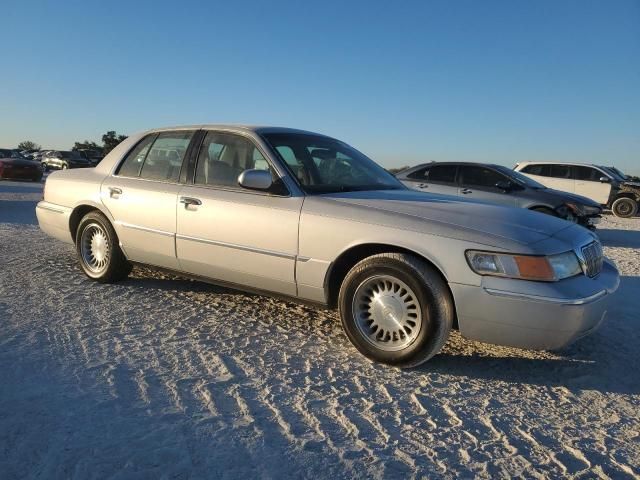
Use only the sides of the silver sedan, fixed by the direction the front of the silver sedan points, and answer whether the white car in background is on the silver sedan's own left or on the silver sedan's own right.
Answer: on the silver sedan's own left

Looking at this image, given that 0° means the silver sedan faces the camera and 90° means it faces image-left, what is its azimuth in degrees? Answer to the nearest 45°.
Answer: approximately 315°

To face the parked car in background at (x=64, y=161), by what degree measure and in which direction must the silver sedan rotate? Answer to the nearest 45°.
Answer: approximately 180°

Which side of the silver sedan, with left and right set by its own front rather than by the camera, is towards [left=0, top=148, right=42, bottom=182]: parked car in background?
back
